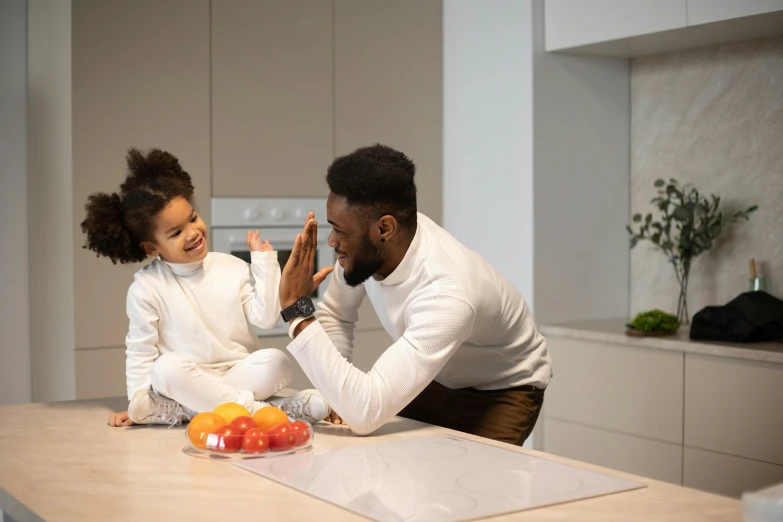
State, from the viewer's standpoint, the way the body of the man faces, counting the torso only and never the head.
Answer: to the viewer's left

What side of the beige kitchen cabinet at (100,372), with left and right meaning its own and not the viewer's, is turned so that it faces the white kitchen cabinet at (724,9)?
left

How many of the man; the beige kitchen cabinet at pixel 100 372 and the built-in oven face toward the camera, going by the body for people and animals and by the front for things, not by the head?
2

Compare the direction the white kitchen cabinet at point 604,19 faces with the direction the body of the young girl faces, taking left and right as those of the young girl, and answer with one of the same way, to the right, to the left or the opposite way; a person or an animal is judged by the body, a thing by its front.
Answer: to the right

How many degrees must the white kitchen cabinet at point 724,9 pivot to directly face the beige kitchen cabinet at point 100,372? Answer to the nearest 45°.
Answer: approximately 45° to its right

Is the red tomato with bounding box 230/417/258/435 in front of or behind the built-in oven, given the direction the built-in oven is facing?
in front

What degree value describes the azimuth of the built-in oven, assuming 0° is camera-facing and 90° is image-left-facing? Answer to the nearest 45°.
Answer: approximately 0°

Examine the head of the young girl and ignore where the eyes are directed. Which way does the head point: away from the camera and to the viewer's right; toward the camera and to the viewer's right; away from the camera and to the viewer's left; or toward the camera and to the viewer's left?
toward the camera and to the viewer's right

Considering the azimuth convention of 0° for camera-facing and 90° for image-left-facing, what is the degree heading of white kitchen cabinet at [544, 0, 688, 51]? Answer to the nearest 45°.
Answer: approximately 45°

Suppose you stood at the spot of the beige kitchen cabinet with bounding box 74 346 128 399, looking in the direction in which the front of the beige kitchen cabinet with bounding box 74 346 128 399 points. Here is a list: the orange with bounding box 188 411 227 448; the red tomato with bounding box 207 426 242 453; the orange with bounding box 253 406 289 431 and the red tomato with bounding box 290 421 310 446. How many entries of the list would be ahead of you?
4

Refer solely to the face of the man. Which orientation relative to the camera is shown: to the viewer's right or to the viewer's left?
to the viewer's left
